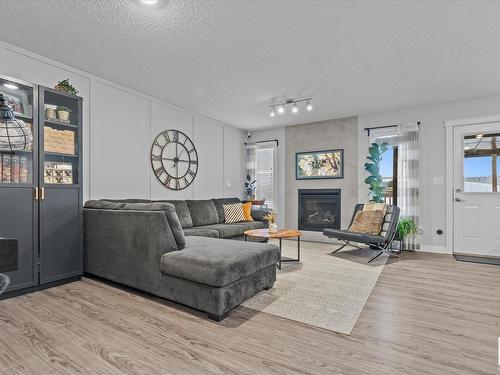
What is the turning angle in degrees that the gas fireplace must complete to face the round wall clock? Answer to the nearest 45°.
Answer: approximately 45° to its right

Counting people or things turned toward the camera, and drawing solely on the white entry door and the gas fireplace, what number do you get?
2

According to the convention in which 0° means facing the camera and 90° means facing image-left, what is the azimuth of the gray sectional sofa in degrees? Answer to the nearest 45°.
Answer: approximately 315°

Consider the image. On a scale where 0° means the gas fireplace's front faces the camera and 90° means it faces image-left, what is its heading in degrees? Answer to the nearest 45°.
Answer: approximately 0°

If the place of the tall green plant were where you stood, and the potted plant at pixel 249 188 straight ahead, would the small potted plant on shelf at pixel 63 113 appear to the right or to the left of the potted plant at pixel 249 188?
left

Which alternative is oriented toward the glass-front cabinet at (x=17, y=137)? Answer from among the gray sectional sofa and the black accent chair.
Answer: the black accent chair

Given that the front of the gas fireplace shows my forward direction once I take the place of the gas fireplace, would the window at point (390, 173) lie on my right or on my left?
on my left

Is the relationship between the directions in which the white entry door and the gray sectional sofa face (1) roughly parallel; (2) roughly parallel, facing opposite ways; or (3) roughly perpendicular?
roughly perpendicular

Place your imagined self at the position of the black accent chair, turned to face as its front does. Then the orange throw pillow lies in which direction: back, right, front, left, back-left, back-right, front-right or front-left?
front-right

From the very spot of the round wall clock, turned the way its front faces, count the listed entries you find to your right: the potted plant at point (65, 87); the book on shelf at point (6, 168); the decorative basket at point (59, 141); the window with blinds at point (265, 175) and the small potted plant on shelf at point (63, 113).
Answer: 4
